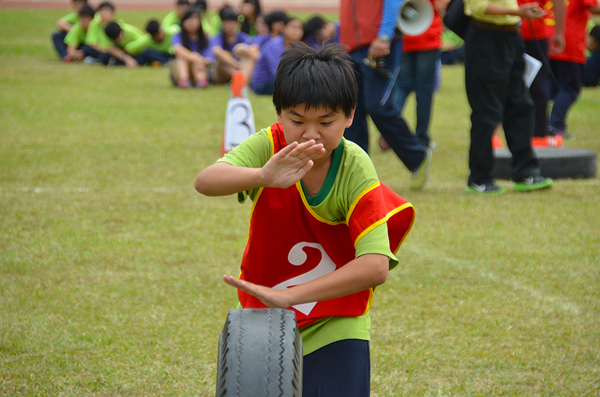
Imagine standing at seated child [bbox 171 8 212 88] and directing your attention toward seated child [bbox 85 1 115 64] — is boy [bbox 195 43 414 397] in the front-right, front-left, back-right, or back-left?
back-left

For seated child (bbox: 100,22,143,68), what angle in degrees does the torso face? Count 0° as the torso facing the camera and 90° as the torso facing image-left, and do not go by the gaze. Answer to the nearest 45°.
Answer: approximately 315°

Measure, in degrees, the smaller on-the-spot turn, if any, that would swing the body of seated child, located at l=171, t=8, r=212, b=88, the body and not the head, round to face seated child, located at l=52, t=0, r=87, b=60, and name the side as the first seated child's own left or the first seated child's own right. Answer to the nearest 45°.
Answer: approximately 135° to the first seated child's own right

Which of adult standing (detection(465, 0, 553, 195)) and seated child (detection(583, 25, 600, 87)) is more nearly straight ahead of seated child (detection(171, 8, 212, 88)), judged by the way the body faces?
the adult standing

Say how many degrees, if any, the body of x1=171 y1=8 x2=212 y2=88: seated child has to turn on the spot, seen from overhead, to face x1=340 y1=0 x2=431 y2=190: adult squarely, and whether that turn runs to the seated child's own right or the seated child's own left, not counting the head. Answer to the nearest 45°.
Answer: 0° — they already face them
